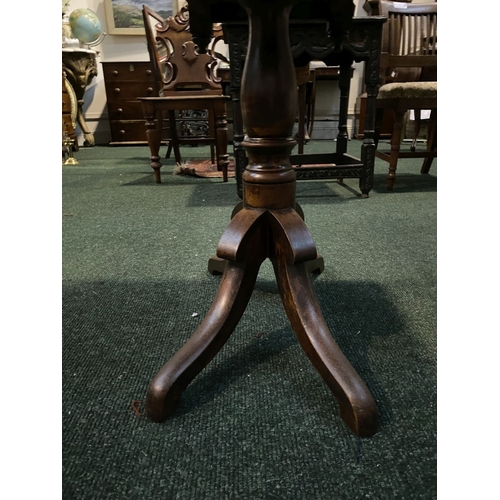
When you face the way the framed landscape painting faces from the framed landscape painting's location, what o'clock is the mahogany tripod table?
The mahogany tripod table is roughly at 12 o'clock from the framed landscape painting.

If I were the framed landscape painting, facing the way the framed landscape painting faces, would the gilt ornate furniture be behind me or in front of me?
in front

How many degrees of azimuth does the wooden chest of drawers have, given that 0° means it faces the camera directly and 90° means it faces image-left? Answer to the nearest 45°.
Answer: approximately 0°

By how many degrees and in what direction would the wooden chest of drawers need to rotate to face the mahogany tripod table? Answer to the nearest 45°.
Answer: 0° — it already faces it

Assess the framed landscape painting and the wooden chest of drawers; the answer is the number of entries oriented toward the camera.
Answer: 2
